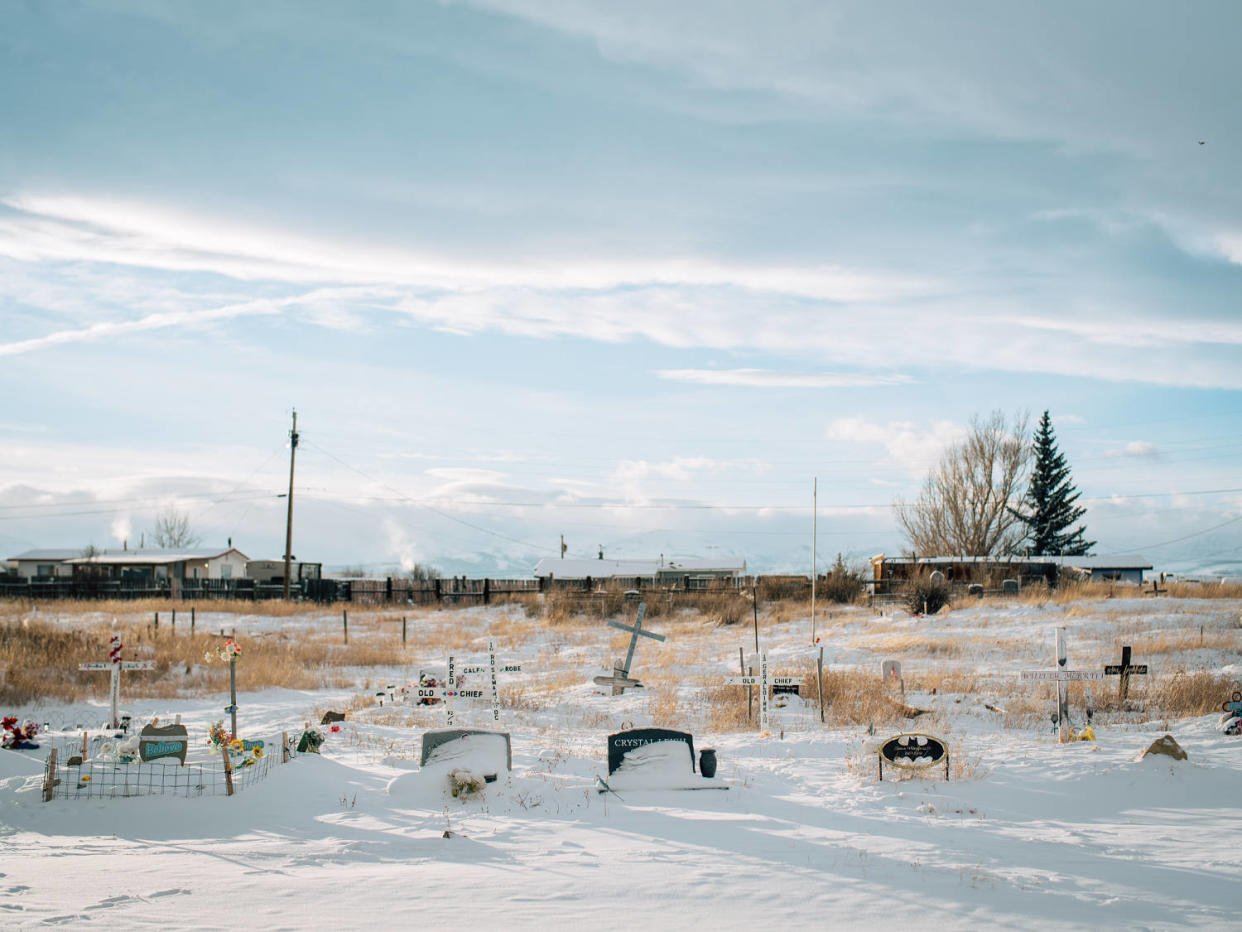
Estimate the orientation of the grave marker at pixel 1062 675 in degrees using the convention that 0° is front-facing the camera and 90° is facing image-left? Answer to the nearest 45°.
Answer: approximately 0°

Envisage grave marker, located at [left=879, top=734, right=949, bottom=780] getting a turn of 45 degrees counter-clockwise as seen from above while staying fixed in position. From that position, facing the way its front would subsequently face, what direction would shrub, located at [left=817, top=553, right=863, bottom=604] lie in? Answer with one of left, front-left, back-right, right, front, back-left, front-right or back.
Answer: back-left

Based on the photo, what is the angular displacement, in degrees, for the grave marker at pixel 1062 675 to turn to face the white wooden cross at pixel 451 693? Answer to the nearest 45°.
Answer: approximately 90° to its right

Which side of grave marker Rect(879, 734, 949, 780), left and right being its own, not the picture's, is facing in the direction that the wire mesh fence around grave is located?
right

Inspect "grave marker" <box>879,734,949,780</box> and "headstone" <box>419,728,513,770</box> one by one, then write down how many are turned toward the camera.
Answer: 2

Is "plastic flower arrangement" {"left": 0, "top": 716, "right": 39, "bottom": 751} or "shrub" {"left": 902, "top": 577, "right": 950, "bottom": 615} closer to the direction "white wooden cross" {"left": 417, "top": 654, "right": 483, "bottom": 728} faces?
the plastic flower arrangement

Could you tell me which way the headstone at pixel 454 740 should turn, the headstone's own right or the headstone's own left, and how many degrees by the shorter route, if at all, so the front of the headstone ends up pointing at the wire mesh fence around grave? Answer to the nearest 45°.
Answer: approximately 90° to the headstone's own right

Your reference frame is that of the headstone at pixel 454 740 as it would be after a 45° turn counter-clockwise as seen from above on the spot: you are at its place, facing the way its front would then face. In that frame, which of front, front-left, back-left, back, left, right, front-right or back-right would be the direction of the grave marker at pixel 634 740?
front-left
